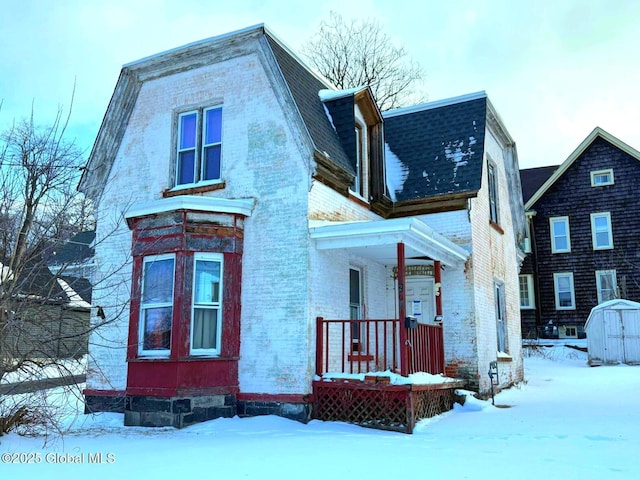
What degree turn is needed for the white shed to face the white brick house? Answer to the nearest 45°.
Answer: approximately 45° to its right

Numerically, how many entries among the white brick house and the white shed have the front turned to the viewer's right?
0

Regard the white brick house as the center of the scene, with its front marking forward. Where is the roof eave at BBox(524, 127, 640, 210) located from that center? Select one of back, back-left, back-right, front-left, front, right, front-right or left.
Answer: back

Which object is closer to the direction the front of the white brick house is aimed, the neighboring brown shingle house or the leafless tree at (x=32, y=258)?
the leafless tree

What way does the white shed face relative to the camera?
toward the camera

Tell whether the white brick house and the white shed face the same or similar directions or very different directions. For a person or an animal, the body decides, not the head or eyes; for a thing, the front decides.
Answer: same or similar directions

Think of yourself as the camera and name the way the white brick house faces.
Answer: facing the viewer and to the left of the viewer

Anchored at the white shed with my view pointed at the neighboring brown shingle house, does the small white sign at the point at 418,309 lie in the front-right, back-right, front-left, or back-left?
back-left

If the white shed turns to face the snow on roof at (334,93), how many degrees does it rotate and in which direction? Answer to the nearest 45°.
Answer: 0° — it already faces it
